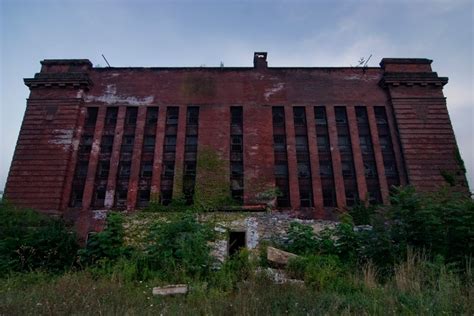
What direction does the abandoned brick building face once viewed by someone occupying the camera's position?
facing the viewer

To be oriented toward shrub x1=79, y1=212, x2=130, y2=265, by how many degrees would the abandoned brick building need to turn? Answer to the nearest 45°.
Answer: approximately 45° to its right
